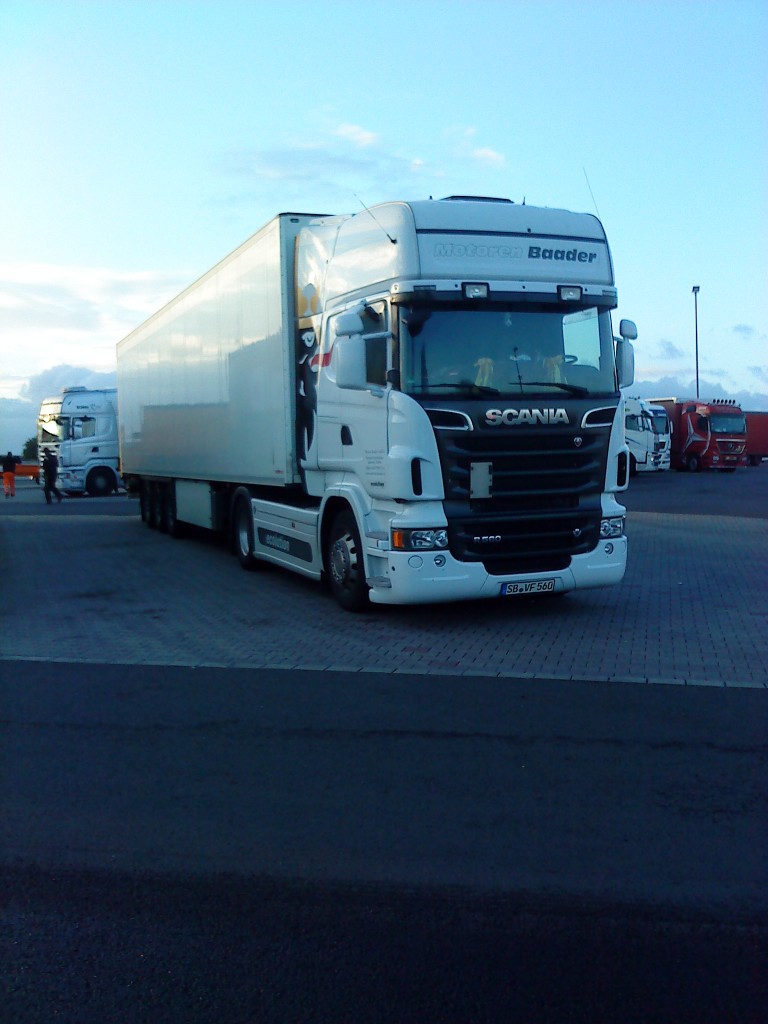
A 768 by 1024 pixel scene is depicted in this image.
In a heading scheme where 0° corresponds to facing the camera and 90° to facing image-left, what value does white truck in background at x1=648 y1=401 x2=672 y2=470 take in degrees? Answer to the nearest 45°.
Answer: approximately 315°

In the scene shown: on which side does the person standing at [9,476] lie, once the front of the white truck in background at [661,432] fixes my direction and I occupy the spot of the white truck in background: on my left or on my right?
on my right

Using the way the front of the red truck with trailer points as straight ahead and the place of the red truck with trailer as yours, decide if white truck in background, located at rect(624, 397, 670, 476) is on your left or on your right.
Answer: on your right

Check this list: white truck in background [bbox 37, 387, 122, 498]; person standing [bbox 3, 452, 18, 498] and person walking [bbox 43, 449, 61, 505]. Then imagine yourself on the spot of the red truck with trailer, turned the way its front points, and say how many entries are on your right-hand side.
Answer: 3

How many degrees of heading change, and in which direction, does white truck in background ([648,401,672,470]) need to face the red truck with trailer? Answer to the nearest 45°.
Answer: approximately 90° to its left

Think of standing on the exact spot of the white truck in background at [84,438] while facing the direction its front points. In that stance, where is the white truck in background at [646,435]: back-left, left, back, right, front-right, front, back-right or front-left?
back-left
